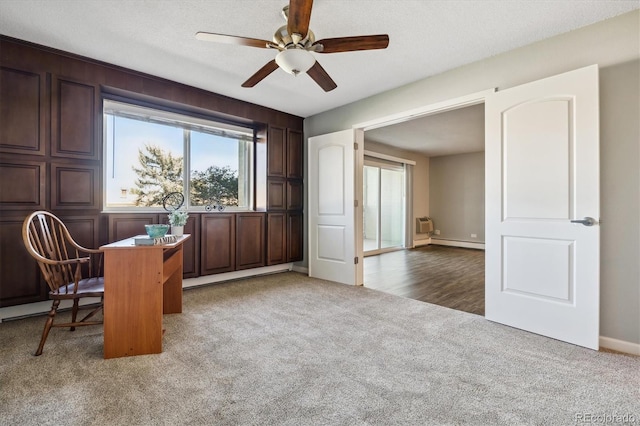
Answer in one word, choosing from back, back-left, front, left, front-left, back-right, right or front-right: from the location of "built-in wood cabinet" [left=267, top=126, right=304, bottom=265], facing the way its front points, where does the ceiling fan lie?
front-right

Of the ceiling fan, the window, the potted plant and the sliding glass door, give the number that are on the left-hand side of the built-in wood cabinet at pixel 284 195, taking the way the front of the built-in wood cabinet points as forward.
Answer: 1

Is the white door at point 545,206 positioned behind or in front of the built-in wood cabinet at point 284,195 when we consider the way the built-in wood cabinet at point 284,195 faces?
in front

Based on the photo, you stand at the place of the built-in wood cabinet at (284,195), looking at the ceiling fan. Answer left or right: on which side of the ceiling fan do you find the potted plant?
right

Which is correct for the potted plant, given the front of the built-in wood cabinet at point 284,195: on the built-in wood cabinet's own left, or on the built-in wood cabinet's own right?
on the built-in wood cabinet's own right

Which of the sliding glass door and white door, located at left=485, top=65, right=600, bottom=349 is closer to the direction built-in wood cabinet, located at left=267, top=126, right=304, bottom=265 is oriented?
the white door

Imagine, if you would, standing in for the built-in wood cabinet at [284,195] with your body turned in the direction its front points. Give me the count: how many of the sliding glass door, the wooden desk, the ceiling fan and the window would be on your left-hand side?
1

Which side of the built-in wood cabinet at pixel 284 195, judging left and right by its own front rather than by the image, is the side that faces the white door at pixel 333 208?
front

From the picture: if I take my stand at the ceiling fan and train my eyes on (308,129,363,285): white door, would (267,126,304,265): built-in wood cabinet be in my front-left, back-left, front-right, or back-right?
front-left

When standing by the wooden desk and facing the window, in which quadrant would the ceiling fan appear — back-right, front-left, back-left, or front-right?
back-right

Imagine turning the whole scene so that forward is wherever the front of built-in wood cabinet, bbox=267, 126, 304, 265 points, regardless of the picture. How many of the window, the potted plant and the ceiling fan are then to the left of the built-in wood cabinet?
0

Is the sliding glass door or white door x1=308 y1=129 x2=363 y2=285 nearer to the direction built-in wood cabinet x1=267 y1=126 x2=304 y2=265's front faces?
the white door

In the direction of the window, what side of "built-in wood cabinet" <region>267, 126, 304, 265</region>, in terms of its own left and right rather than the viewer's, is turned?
right

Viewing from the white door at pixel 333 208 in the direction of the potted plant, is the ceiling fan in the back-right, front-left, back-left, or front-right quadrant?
front-left

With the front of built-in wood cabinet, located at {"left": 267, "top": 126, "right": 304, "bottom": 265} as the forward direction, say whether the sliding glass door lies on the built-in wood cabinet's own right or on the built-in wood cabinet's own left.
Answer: on the built-in wood cabinet's own left
